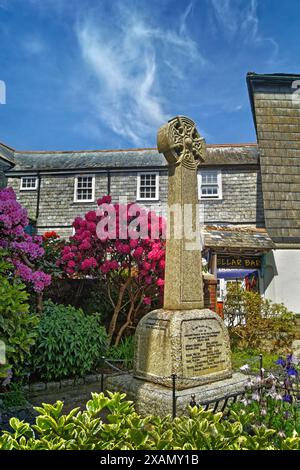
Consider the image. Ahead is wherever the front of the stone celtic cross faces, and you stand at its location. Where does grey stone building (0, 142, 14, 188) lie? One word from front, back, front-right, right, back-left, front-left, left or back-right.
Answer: back

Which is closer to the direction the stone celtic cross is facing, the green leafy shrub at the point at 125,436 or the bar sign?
the green leafy shrub

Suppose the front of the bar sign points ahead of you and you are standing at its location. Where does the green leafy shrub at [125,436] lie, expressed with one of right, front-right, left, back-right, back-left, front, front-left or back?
front

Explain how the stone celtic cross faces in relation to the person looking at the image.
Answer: facing the viewer and to the right of the viewer

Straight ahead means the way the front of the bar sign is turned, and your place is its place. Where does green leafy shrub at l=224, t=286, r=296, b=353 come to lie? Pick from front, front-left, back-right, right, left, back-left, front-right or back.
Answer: front

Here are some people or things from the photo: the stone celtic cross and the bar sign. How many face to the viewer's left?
0

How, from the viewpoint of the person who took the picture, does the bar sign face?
facing the viewer

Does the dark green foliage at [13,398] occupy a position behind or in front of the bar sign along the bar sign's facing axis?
in front

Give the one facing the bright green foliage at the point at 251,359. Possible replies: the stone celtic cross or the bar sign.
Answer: the bar sign

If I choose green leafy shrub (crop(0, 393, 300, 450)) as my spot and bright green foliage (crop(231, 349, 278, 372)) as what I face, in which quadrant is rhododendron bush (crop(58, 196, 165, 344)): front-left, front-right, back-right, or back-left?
front-left

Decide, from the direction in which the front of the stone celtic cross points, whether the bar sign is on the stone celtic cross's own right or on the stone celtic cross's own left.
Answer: on the stone celtic cross's own left

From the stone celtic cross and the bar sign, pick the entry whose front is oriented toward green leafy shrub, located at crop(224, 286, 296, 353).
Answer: the bar sign
